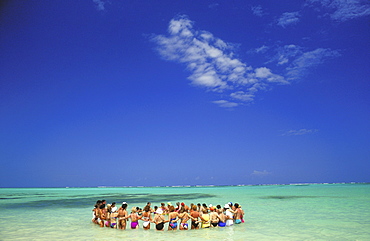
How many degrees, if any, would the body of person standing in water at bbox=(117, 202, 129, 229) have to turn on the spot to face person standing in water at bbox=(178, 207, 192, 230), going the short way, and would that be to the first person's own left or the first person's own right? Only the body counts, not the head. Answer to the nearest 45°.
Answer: approximately 45° to the first person's own right

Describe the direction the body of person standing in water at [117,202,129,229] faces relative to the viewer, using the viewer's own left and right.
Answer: facing away from the viewer and to the right of the viewer

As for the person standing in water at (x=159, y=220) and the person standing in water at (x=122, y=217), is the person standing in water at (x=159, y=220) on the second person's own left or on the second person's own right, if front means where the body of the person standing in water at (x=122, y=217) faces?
on the second person's own right

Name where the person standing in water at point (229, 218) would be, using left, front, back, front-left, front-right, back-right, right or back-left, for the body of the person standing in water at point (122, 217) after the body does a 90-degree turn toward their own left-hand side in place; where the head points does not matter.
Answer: back-right

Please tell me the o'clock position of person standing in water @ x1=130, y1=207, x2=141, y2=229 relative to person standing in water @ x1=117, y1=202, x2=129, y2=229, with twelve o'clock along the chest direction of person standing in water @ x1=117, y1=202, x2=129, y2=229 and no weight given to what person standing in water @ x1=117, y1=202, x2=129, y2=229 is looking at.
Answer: person standing in water @ x1=130, y1=207, x2=141, y2=229 is roughly at 2 o'clock from person standing in water @ x1=117, y1=202, x2=129, y2=229.

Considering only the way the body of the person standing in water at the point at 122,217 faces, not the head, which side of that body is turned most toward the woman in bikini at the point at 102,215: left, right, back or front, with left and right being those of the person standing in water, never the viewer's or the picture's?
left

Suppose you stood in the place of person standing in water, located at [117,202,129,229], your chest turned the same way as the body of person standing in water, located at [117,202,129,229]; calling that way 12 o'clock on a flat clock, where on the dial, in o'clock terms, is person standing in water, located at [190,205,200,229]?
person standing in water, located at [190,205,200,229] is roughly at 2 o'clock from person standing in water, located at [117,202,129,229].

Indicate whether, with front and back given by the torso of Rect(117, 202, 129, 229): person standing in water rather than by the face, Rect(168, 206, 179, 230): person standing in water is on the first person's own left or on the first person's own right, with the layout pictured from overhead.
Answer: on the first person's own right
